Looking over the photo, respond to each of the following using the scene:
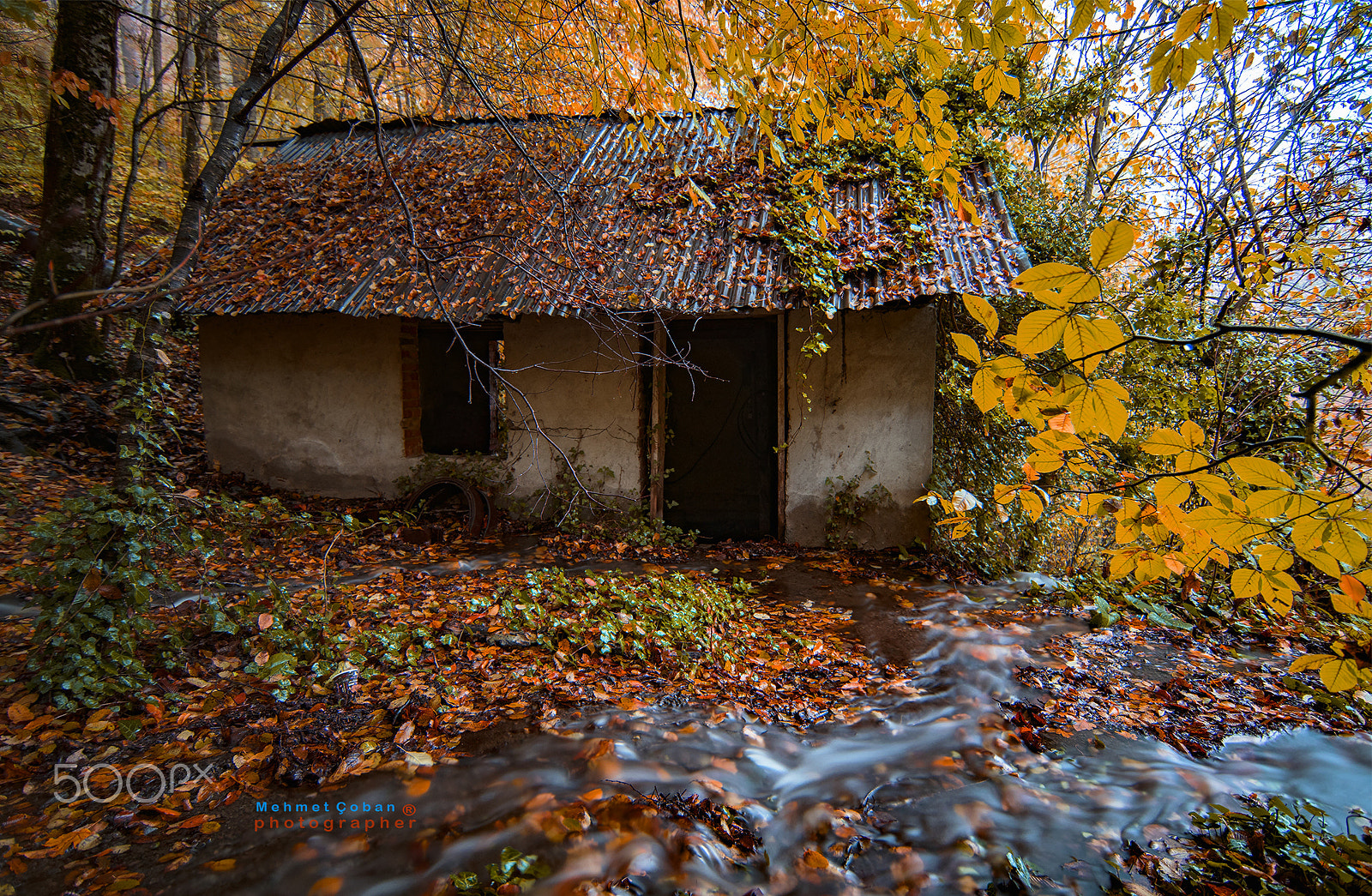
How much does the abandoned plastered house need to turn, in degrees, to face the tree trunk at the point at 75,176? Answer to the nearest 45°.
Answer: approximately 90° to its right

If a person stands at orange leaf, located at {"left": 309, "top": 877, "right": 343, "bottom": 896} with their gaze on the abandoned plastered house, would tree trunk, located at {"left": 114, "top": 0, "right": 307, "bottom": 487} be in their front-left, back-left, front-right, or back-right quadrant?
front-left

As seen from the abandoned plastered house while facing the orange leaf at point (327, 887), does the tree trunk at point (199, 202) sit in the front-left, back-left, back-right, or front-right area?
front-right

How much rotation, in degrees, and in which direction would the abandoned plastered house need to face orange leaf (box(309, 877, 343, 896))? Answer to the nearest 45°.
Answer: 0° — it already faces it

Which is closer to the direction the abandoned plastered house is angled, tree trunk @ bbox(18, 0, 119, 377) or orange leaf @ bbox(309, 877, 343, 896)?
the orange leaf

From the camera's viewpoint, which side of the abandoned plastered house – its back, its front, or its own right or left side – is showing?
front
